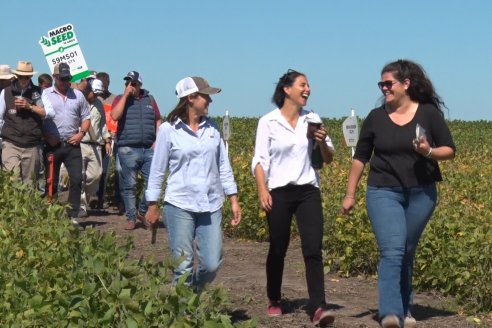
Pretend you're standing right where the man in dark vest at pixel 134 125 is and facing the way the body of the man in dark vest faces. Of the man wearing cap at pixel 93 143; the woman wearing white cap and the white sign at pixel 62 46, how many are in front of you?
1

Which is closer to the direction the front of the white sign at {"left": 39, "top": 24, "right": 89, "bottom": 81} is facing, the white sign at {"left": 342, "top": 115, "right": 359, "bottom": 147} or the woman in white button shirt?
the woman in white button shirt

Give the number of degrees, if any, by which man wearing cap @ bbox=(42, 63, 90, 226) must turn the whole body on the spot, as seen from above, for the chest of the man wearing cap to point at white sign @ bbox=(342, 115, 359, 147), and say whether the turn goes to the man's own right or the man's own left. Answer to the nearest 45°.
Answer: approximately 90° to the man's own left

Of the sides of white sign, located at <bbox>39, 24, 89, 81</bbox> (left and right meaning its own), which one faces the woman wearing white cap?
front

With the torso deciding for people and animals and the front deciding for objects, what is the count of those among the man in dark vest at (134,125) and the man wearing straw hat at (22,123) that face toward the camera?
2

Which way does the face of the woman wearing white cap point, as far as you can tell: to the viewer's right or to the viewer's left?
to the viewer's right
